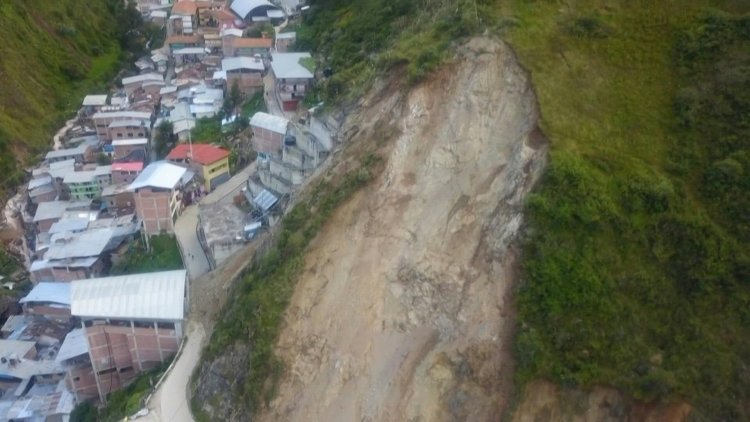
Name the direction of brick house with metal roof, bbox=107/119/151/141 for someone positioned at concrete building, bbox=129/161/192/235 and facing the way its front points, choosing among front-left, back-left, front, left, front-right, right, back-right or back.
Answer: left

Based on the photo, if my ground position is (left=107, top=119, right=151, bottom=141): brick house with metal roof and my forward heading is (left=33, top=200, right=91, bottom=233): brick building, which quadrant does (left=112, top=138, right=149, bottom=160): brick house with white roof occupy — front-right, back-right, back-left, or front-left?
front-left

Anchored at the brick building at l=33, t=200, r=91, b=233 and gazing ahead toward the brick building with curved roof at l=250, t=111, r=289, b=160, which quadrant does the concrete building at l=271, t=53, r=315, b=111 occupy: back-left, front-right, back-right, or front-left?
front-left

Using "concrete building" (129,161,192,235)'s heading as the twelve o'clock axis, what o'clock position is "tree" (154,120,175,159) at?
The tree is roughly at 9 o'clock from the concrete building.

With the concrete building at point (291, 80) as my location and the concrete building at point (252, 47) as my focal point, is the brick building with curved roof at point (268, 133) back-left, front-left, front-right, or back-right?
back-left

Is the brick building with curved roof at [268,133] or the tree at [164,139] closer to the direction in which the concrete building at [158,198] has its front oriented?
the brick building with curved roof

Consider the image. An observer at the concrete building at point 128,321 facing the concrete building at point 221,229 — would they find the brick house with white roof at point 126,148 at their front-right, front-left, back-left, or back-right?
front-left

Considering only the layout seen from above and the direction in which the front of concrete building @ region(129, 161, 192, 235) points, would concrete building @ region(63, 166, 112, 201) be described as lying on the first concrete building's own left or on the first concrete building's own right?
on the first concrete building's own left

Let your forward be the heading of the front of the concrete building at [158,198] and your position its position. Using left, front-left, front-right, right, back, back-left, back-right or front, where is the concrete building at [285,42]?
front-left

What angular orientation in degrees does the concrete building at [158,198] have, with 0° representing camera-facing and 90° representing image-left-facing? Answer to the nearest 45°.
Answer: approximately 270°

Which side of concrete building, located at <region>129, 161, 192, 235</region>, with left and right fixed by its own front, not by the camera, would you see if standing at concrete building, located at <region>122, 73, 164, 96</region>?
left

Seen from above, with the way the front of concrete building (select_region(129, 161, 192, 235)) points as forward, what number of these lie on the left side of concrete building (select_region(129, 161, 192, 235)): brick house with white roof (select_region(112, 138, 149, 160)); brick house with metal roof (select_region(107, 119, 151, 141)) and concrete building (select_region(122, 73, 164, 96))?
3

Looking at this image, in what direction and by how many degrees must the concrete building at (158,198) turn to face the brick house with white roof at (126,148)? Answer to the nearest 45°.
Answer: approximately 90° to its left
